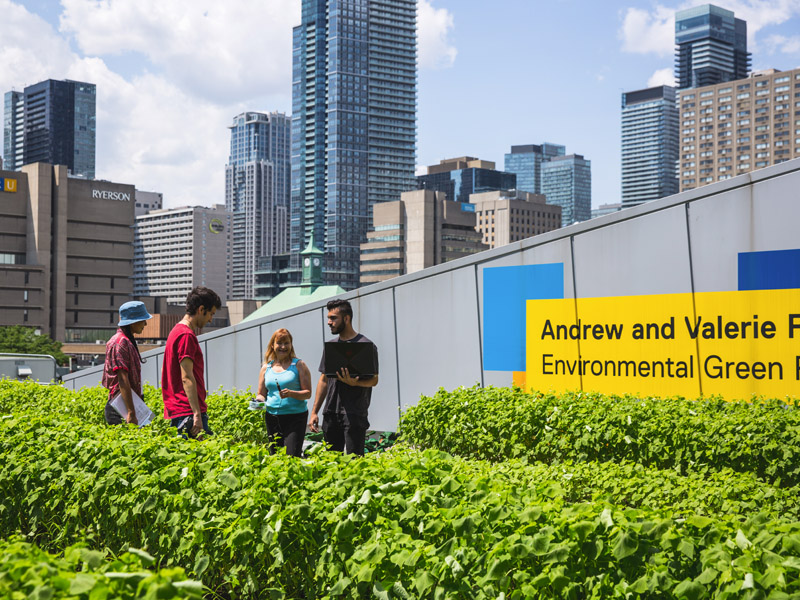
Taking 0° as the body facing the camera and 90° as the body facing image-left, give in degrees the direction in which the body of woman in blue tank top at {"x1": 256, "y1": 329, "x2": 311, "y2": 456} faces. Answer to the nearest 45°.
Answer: approximately 0°

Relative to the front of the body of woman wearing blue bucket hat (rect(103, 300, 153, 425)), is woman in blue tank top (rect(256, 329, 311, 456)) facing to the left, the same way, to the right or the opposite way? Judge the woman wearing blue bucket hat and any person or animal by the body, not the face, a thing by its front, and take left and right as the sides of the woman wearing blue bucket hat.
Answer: to the right

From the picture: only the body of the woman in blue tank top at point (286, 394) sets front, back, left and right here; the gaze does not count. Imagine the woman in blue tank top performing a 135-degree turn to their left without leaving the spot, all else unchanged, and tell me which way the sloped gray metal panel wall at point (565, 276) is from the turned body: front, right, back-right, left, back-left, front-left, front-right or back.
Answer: front

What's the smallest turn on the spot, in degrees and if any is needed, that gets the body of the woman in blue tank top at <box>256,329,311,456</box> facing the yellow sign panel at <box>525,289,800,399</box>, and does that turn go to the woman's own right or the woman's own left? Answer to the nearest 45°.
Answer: approximately 90° to the woman's own left

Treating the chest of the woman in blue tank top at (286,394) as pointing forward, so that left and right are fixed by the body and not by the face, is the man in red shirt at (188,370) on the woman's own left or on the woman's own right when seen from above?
on the woman's own right

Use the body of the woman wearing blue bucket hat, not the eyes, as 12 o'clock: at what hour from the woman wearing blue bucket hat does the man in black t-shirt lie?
The man in black t-shirt is roughly at 12 o'clock from the woman wearing blue bucket hat.

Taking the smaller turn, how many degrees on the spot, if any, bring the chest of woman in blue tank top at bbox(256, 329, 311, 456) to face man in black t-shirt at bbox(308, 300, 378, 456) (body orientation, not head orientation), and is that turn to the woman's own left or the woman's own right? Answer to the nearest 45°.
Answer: approximately 45° to the woman's own left

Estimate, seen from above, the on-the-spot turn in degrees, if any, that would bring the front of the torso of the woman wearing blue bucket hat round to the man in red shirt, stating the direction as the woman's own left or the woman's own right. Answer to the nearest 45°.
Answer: approximately 45° to the woman's own right

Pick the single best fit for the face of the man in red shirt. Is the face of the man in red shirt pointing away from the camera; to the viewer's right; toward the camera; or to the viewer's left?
to the viewer's right

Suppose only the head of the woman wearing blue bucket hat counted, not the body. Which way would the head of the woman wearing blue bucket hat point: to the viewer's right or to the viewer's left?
to the viewer's right

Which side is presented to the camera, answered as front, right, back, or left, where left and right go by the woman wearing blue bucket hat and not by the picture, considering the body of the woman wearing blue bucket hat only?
right

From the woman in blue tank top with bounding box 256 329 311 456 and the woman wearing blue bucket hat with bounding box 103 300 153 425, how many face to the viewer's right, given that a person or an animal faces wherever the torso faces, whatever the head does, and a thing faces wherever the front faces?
1
